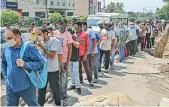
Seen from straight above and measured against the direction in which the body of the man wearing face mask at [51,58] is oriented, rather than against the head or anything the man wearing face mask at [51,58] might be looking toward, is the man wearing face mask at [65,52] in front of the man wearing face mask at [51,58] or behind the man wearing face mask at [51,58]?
behind

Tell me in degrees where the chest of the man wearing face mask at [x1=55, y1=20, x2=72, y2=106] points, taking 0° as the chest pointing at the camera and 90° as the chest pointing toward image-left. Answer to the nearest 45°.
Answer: approximately 45°

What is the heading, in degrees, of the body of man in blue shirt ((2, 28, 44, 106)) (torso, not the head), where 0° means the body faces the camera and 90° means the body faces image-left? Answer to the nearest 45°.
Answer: approximately 45°

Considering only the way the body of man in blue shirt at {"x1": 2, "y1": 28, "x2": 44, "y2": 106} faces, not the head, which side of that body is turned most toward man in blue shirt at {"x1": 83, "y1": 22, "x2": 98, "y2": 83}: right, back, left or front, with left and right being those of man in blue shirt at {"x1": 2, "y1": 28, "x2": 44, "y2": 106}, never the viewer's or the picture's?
back

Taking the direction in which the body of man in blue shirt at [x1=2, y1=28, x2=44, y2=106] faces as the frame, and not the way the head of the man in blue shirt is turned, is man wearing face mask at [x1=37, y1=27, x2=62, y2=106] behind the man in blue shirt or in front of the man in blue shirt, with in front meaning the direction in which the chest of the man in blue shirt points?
behind

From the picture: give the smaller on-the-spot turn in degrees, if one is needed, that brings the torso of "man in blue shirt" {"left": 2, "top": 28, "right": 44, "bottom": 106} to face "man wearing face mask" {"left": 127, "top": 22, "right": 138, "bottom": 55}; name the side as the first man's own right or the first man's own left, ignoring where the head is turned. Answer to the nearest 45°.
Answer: approximately 180°
